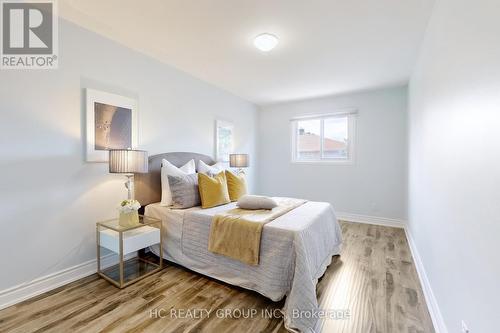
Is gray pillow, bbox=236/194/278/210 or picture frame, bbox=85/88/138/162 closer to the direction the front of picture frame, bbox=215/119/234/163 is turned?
the gray pillow

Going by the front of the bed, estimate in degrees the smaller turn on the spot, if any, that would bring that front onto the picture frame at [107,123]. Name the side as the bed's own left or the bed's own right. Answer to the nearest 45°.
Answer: approximately 135° to the bed's own right

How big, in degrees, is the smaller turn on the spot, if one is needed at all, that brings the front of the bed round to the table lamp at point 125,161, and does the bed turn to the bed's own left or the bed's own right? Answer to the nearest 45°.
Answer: approximately 135° to the bed's own right

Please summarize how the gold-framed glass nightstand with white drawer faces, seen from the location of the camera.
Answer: facing the viewer and to the right of the viewer

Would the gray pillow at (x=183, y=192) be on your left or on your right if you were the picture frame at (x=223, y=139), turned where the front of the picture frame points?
on your right

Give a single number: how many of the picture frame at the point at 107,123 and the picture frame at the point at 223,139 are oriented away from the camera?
0

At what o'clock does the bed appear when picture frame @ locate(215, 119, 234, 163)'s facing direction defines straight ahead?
The bed is roughly at 1 o'clock from the picture frame.

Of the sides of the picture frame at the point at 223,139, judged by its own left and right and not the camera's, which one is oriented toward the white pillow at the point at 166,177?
right

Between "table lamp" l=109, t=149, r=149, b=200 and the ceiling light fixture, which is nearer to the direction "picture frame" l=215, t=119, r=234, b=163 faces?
the ceiling light fixture

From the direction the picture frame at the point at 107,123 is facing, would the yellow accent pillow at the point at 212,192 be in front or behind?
in front
